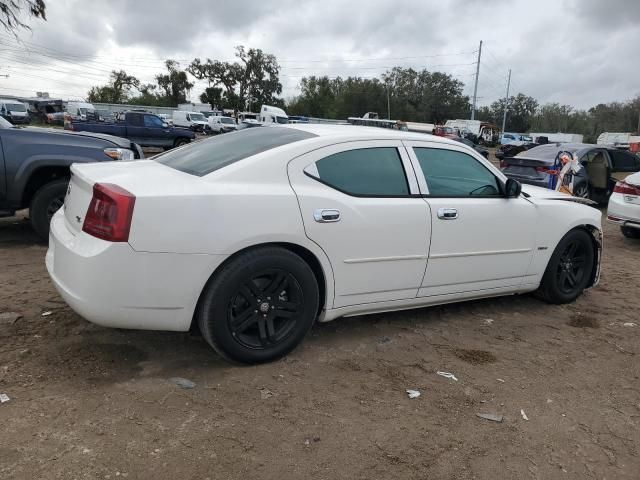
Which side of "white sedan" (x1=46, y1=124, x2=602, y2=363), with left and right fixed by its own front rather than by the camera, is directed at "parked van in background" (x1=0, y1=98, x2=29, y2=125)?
left

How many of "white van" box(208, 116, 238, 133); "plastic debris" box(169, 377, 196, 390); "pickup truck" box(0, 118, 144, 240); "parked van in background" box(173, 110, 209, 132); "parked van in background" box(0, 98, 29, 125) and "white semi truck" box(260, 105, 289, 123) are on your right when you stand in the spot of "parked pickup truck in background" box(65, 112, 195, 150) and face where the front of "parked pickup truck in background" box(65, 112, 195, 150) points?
2

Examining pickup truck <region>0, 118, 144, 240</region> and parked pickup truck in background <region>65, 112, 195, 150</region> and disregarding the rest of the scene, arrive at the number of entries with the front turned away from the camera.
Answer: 0

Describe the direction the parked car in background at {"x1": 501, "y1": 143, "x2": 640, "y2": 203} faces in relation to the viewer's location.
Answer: facing away from the viewer and to the right of the viewer

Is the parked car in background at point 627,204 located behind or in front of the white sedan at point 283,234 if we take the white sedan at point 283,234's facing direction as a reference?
in front

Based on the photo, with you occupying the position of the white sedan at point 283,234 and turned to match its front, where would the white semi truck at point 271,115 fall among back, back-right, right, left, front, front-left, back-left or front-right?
front-left

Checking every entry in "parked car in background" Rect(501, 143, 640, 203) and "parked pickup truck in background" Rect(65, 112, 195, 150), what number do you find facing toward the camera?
0

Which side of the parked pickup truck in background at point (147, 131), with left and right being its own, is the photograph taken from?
right

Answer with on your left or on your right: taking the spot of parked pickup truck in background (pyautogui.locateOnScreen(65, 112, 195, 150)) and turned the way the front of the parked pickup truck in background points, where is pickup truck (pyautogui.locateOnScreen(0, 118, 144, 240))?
on your right

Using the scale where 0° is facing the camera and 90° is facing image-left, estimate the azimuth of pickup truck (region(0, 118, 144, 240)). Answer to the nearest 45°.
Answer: approximately 315°

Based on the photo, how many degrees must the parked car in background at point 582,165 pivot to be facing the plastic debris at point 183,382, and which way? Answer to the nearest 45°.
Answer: approximately 135° to its right
